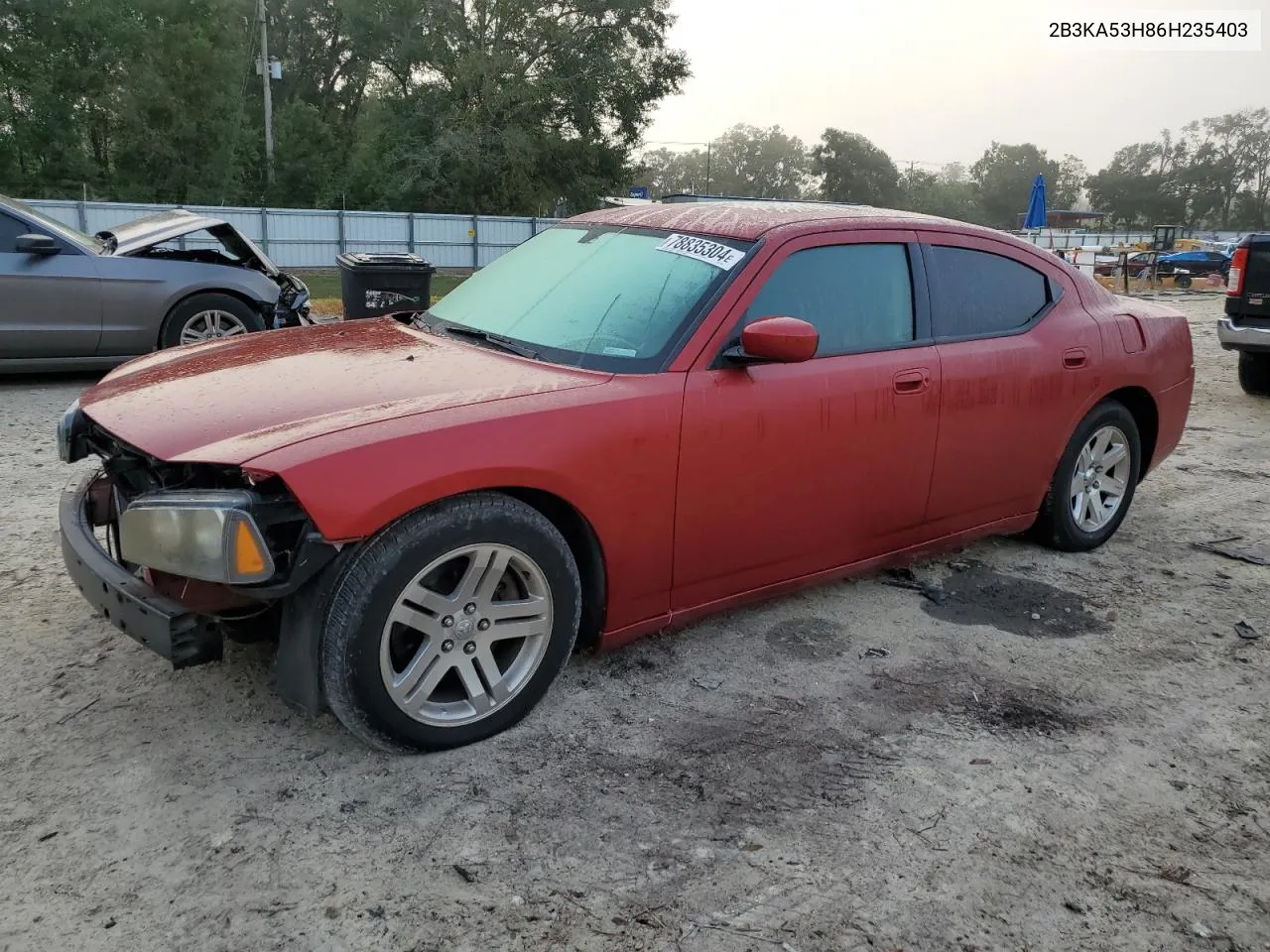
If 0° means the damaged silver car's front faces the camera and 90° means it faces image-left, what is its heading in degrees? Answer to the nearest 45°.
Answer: approximately 270°

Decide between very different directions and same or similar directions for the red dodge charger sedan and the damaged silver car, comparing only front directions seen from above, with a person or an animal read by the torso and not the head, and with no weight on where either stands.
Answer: very different directions

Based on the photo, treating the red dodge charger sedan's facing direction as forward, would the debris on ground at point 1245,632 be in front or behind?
behind

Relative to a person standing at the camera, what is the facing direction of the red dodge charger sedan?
facing the viewer and to the left of the viewer

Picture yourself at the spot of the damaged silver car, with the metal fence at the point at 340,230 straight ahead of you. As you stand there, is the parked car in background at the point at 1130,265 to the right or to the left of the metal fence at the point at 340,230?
right

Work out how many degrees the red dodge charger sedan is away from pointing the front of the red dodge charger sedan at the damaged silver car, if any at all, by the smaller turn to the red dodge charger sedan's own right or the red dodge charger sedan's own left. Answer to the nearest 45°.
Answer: approximately 90° to the red dodge charger sedan's own right

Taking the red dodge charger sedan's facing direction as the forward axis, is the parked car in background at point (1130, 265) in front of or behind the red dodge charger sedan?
behind

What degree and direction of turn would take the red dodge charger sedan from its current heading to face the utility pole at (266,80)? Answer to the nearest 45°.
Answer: approximately 135° to its right
